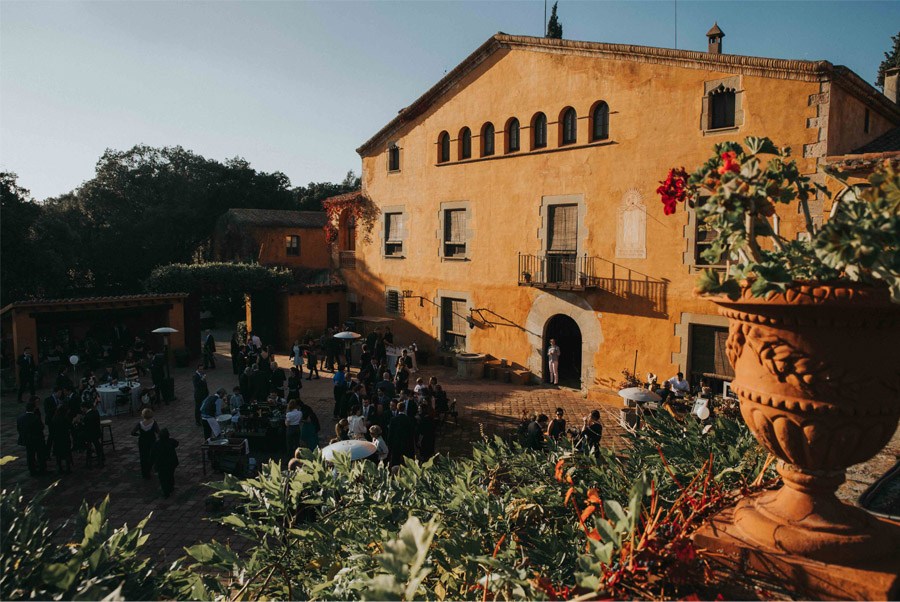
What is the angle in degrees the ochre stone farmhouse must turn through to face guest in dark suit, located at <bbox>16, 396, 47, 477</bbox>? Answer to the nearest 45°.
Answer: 0° — it already faces them

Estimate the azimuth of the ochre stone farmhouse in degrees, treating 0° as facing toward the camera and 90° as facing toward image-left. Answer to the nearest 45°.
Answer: approximately 45°

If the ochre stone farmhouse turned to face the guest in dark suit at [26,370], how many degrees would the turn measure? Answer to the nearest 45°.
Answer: approximately 45° to its right

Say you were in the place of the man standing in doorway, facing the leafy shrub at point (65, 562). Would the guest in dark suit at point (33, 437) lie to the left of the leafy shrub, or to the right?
right
